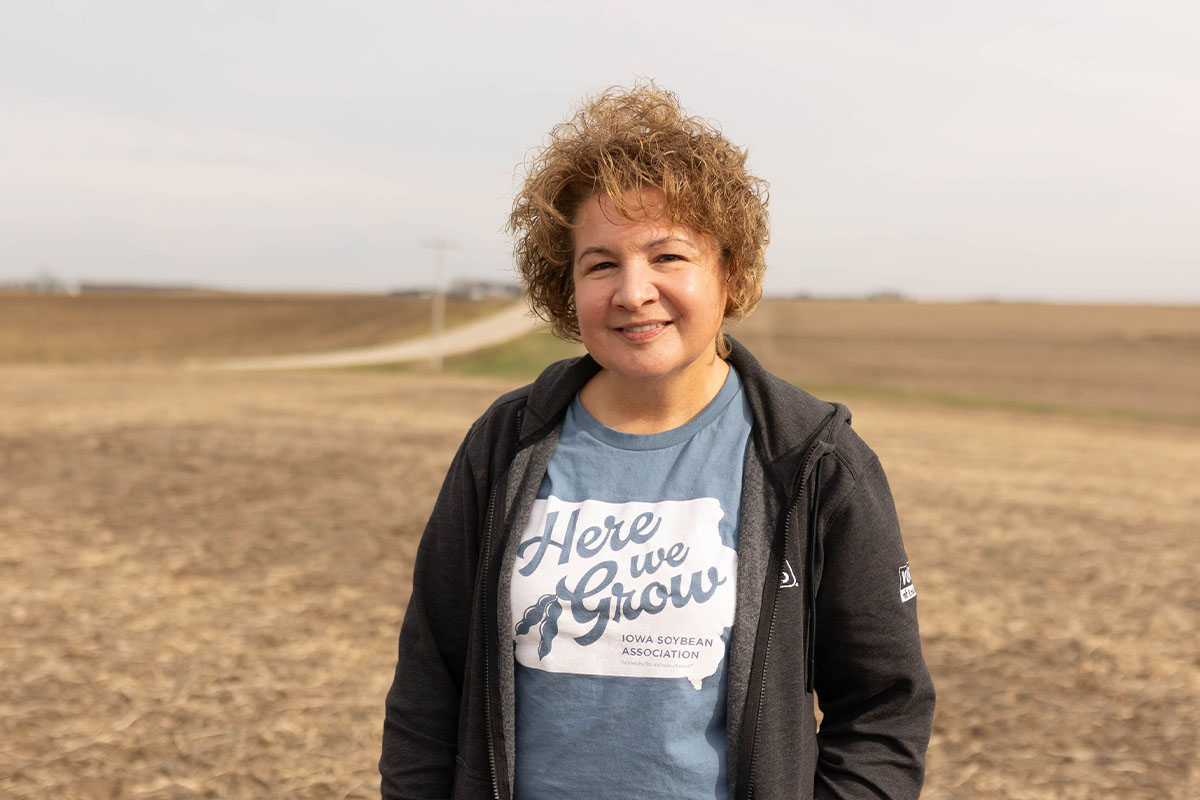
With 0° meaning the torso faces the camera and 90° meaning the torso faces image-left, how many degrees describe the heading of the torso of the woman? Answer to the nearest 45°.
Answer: approximately 0°
